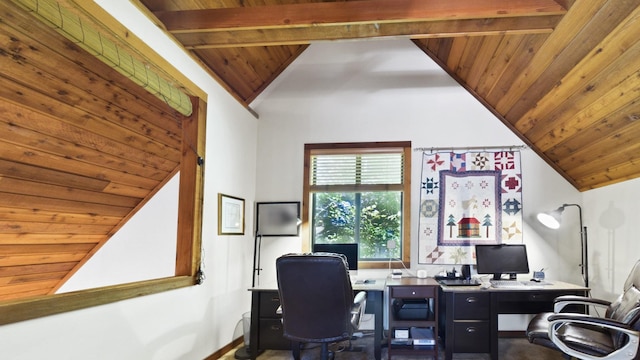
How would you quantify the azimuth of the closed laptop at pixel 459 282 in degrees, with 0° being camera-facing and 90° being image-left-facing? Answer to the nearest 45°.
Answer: approximately 0°

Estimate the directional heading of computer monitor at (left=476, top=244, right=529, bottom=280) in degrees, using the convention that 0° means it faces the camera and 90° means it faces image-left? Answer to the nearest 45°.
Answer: approximately 0°

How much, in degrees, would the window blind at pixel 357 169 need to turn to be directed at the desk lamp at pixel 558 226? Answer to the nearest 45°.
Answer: approximately 90° to its left

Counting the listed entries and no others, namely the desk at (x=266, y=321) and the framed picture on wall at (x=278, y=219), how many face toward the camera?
2

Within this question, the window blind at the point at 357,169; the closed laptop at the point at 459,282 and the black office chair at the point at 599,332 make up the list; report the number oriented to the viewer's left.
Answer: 1
